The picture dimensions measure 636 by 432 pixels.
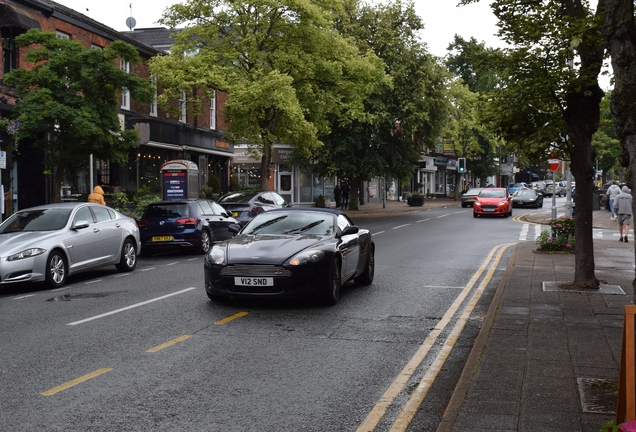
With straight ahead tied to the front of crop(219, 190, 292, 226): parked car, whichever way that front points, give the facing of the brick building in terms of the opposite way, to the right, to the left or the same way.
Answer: to the right

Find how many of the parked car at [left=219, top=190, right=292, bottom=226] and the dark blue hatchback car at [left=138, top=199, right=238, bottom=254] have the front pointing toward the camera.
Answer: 0

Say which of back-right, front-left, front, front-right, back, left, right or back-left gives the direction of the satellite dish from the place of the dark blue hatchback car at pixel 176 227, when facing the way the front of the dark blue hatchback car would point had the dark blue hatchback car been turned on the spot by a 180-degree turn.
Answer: back-right

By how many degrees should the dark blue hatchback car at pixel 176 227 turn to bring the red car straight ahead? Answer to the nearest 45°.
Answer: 0° — it already faces it

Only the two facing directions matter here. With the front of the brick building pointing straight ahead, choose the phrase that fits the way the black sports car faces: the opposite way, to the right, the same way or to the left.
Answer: to the right

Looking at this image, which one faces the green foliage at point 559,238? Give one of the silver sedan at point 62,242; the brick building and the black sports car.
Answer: the brick building

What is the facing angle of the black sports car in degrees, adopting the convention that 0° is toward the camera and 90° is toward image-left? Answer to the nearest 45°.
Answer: approximately 45°

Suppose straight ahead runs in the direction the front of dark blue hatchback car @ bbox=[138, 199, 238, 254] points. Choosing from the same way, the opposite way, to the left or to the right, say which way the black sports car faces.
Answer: the opposite way

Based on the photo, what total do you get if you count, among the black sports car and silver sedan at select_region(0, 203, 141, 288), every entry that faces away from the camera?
0

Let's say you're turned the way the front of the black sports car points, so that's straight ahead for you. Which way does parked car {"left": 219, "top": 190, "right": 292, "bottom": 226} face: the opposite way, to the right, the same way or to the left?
the opposite way

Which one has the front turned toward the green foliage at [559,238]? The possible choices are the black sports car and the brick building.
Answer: the brick building

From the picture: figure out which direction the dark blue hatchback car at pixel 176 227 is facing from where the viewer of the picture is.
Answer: facing away from the viewer and to the right of the viewer

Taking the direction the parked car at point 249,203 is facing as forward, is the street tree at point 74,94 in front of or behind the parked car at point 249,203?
behind

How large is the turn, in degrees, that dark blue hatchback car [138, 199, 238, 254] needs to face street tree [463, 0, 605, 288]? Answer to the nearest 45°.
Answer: approximately 90° to its right

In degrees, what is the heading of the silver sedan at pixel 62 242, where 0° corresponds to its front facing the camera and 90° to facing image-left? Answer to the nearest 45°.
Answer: approximately 45°

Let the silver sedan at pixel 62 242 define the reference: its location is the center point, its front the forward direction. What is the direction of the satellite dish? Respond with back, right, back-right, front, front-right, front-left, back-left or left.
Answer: back-right

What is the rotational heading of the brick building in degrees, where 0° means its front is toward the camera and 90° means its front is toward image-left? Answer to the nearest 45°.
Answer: approximately 315°

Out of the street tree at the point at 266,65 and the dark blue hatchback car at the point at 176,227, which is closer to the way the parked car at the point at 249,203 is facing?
the street tree
